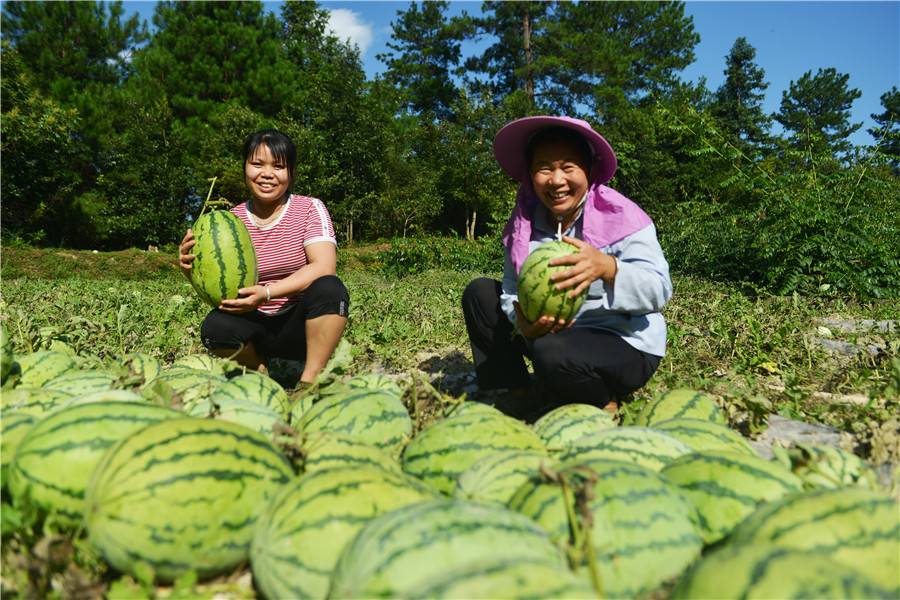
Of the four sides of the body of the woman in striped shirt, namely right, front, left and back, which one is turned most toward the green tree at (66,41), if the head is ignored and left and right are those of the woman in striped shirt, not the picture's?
back

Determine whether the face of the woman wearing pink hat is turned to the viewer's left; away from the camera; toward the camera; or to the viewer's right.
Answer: toward the camera

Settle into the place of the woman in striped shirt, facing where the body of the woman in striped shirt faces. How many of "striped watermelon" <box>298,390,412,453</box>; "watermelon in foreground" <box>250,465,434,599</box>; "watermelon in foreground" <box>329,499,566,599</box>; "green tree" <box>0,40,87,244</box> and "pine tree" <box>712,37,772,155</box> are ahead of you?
3

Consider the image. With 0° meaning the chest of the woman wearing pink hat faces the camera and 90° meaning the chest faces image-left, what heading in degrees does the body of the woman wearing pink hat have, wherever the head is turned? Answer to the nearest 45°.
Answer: approximately 45°

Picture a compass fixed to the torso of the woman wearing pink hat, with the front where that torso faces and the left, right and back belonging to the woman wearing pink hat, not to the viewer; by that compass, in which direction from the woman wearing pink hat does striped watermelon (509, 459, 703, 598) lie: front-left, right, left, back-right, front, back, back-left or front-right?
front-left

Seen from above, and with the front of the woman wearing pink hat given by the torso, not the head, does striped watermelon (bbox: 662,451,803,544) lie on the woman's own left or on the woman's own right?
on the woman's own left

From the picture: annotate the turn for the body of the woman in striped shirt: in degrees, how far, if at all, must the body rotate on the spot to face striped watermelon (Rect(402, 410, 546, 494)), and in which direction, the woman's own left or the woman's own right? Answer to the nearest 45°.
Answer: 0° — they already face it

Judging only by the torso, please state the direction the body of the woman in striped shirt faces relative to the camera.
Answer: toward the camera

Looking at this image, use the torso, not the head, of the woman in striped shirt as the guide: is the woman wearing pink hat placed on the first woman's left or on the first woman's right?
on the first woman's left

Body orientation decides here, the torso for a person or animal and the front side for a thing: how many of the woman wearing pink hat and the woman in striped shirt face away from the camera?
0

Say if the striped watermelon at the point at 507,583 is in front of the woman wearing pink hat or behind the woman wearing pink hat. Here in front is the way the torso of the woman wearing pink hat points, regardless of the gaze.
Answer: in front

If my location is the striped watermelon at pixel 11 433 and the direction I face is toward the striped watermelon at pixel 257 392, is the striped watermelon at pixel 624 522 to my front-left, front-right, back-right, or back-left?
front-right

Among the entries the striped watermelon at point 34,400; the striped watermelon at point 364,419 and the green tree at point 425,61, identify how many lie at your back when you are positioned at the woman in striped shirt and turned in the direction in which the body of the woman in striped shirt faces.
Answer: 1

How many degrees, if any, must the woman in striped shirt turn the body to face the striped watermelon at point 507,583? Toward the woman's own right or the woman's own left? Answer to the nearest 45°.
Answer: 0° — they already face it

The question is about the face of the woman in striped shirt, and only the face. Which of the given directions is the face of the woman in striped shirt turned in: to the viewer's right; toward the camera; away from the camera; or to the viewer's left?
toward the camera

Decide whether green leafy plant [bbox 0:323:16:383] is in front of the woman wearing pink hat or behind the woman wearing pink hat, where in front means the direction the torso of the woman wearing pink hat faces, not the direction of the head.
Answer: in front
